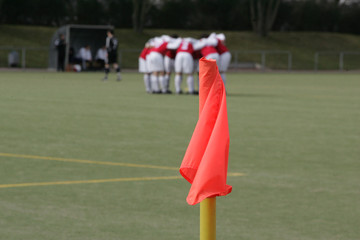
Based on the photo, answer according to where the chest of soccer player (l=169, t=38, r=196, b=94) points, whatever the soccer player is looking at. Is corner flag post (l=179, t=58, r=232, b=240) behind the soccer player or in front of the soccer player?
behind

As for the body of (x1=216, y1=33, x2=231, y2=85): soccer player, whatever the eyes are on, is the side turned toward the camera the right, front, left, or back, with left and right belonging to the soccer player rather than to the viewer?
left

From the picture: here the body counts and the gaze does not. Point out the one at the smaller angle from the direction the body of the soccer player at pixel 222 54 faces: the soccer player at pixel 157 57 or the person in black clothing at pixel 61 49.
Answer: the soccer player

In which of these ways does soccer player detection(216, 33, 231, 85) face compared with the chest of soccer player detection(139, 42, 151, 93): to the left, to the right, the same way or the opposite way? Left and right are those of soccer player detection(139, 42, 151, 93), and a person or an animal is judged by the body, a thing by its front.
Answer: the opposite way

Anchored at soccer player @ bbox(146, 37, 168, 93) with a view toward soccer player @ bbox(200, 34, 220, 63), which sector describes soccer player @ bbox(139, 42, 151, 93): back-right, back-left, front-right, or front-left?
back-left

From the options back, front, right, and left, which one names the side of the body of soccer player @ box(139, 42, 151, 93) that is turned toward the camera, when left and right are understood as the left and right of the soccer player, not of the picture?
right

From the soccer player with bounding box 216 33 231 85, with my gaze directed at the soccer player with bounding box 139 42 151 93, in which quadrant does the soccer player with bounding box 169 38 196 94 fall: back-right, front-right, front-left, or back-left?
front-left

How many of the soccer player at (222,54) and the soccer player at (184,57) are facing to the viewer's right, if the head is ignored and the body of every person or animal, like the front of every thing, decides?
0

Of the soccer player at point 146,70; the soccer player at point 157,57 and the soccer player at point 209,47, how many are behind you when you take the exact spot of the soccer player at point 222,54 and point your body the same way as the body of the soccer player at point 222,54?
0

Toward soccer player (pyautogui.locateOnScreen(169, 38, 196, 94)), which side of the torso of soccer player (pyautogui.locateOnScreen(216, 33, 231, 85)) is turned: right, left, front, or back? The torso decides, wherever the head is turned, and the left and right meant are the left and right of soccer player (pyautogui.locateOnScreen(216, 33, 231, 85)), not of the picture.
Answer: front

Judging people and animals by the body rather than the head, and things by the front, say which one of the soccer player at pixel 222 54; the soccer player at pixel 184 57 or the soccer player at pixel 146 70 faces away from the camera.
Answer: the soccer player at pixel 184 57

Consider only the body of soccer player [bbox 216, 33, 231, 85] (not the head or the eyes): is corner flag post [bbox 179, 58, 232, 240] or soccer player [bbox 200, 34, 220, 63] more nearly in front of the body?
the soccer player

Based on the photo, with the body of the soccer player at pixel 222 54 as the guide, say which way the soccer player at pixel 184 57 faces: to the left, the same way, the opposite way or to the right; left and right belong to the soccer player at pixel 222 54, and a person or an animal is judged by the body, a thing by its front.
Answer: to the right

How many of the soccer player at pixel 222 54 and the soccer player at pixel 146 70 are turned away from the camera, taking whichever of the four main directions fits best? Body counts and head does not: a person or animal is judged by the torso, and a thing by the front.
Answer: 0

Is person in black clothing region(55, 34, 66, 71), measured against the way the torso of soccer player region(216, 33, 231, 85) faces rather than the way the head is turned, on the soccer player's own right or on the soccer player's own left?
on the soccer player's own right

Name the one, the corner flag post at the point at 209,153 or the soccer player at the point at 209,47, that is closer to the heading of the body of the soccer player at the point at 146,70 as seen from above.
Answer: the soccer player

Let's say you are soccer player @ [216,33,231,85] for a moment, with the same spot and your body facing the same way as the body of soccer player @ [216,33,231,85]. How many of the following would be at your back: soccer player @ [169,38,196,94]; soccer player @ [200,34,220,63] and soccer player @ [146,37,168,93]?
0

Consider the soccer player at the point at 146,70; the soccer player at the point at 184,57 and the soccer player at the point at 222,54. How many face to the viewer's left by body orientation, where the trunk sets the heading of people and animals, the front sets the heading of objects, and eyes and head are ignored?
1

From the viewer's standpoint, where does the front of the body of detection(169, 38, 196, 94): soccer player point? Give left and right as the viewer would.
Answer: facing away from the viewer
